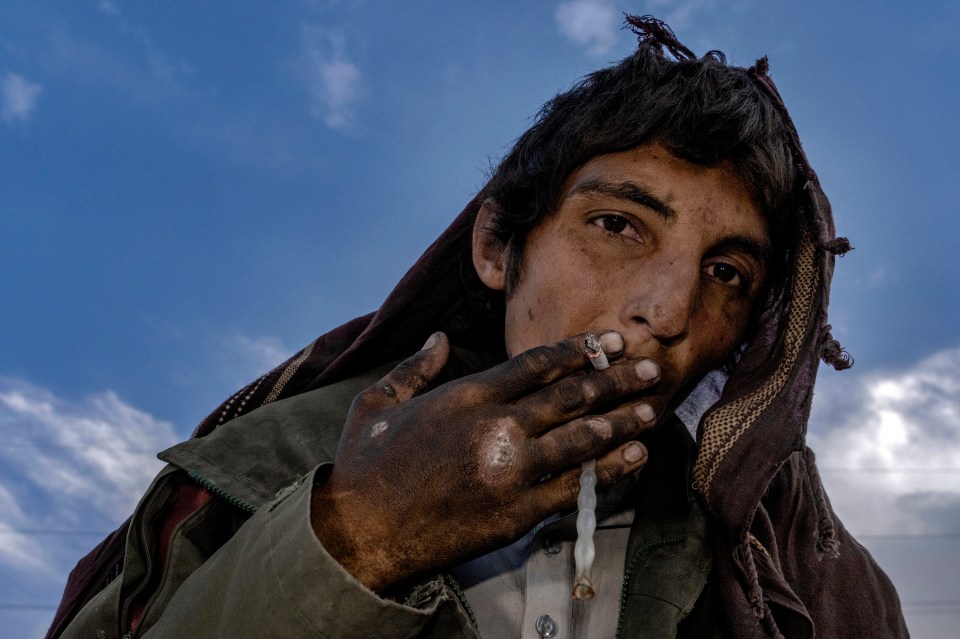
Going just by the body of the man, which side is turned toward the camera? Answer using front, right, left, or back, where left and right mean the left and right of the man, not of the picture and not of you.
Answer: front
